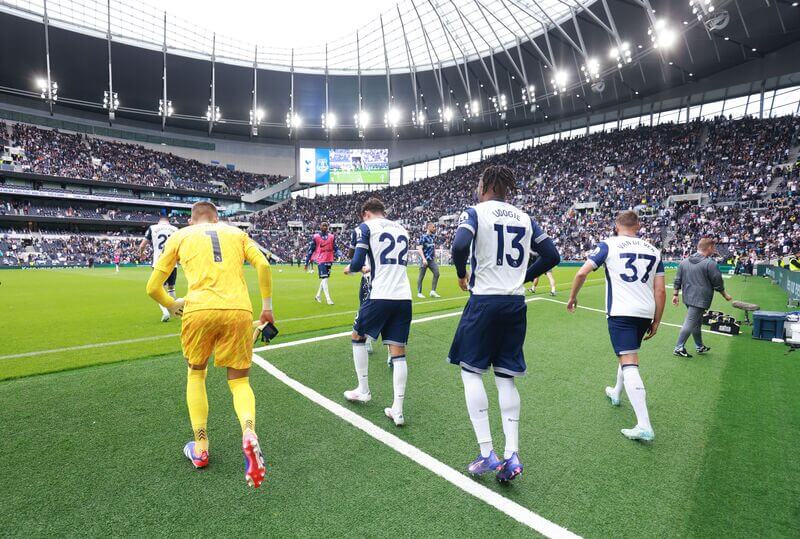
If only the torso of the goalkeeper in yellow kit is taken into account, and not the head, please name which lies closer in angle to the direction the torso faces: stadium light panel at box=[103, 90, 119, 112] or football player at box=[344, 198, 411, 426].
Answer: the stadium light panel

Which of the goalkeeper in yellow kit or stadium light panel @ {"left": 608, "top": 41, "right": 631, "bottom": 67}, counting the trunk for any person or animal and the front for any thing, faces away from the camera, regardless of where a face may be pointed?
the goalkeeper in yellow kit

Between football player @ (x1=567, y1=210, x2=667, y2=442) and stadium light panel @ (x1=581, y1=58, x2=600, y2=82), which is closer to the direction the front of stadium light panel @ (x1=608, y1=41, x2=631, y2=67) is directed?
the football player

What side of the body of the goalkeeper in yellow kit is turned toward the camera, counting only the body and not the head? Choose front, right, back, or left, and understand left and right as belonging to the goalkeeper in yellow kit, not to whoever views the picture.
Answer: back

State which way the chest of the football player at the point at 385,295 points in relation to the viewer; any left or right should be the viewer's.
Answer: facing away from the viewer and to the left of the viewer

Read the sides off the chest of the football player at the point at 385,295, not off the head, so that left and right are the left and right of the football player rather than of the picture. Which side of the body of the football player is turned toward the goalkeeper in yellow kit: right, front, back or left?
left

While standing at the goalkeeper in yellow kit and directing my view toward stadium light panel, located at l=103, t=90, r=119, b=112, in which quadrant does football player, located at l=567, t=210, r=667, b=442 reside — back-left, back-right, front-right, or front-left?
back-right

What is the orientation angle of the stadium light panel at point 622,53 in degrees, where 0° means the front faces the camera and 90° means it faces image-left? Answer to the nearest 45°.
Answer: approximately 45°

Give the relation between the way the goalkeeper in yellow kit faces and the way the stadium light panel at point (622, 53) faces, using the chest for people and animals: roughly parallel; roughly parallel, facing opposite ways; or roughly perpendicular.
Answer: roughly perpendicular

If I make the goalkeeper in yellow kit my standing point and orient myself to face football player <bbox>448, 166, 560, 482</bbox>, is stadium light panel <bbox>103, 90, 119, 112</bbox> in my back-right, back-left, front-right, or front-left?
back-left

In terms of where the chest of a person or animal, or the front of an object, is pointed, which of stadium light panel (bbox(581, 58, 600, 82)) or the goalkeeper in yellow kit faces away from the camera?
the goalkeeper in yellow kit

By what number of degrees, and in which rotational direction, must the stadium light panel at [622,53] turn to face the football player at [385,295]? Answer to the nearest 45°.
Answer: approximately 45° to its left

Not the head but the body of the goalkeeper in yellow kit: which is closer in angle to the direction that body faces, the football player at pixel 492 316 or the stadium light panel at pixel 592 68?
the stadium light panel

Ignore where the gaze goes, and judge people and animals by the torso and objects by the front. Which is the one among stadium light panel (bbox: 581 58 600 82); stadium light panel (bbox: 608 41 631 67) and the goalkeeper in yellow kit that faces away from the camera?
the goalkeeper in yellow kit
